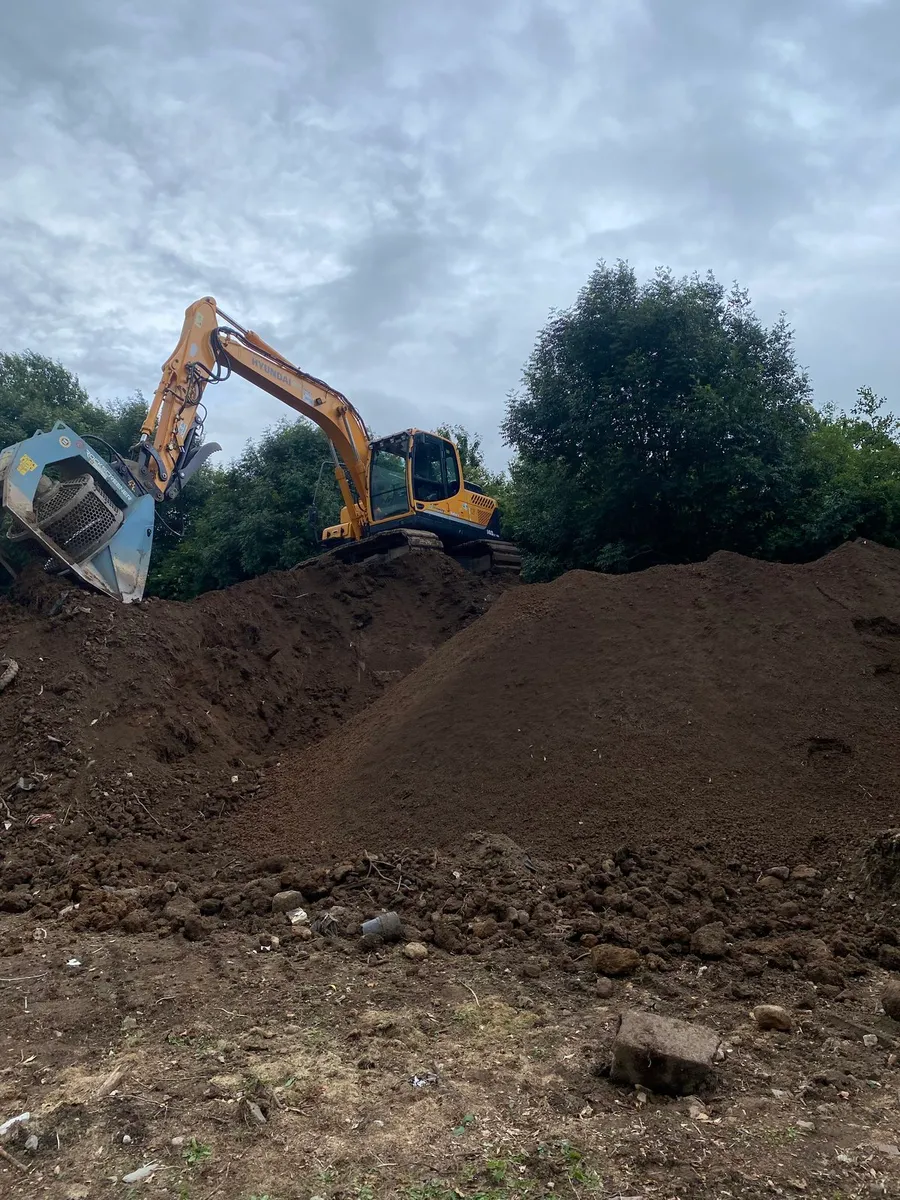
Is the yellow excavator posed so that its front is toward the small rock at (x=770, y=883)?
no

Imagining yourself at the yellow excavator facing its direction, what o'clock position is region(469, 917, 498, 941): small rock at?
The small rock is roughly at 10 o'clock from the yellow excavator.

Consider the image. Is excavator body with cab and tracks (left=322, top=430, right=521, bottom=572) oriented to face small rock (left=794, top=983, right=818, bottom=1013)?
no

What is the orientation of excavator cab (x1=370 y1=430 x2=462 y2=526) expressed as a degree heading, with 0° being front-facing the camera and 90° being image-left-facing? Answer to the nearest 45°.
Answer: approximately 45°

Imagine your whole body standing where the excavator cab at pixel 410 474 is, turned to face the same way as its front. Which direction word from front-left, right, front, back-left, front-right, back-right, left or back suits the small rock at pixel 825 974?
front-left

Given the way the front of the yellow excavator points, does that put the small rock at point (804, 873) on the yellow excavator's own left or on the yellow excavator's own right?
on the yellow excavator's own left

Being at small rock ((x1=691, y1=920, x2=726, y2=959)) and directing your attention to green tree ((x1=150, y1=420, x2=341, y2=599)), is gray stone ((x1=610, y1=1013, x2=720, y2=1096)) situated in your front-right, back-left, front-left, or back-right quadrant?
back-left

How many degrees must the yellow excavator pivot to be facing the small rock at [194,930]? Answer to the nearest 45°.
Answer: approximately 45° to its left

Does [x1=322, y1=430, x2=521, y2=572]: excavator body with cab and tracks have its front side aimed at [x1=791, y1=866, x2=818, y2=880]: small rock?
no

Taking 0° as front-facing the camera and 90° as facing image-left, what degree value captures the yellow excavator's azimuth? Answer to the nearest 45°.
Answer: approximately 45°

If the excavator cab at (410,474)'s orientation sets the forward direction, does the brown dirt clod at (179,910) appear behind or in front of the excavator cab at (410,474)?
in front

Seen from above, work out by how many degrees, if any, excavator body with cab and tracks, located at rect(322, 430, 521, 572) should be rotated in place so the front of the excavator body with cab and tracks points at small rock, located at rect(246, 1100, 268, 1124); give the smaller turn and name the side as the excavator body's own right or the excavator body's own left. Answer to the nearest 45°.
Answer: approximately 45° to the excavator body's own left

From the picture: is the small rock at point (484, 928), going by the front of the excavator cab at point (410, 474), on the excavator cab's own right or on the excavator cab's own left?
on the excavator cab's own left

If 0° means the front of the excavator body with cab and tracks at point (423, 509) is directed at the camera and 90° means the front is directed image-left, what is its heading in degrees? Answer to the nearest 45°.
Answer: approximately 45°

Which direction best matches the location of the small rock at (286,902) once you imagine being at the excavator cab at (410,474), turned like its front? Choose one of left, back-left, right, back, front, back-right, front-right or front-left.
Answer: front-left
